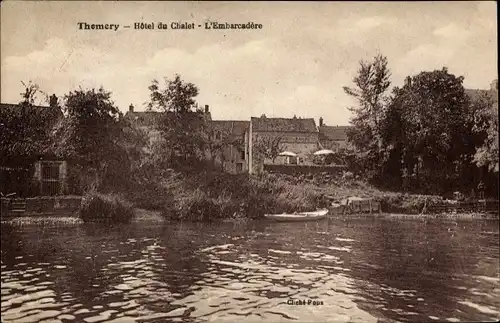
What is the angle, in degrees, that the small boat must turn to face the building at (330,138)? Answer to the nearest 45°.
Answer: approximately 90° to its left

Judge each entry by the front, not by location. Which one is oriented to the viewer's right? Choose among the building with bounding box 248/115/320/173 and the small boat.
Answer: the small boat

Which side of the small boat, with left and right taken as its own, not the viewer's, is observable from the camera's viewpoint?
right

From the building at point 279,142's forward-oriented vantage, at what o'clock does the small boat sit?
The small boat is roughly at 12 o'clock from the building.

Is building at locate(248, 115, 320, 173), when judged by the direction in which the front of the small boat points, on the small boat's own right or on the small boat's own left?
on the small boat's own left

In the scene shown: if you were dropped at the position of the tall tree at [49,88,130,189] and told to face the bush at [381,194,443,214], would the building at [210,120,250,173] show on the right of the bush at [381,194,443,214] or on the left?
left

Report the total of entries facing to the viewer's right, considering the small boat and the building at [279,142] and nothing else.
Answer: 1

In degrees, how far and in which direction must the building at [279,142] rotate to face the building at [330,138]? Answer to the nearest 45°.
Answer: approximately 45° to its left

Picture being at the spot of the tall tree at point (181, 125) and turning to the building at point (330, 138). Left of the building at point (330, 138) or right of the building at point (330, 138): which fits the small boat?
right

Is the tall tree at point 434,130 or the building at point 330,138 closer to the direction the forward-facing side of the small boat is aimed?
the tall tree

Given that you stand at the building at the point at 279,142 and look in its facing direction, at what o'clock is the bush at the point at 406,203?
The bush is roughly at 11 o'clock from the building.

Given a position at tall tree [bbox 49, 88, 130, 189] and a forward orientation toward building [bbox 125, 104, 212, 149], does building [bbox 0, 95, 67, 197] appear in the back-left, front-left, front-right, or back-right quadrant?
back-left

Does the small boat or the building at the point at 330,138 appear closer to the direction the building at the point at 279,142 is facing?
the small boat

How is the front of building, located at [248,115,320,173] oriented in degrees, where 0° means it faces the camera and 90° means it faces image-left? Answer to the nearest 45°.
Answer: approximately 0°
